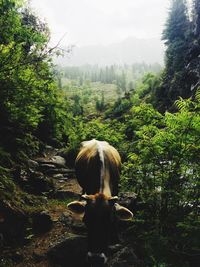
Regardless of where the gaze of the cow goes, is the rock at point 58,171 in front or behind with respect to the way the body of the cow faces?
behind

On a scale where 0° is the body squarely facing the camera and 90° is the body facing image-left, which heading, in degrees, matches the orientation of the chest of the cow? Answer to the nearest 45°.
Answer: approximately 0°

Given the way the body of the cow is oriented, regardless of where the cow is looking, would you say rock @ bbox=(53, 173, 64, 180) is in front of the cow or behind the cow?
behind

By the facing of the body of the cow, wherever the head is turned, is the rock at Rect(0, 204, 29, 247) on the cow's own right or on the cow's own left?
on the cow's own right

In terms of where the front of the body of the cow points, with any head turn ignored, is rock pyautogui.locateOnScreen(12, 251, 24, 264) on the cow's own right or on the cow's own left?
on the cow's own right

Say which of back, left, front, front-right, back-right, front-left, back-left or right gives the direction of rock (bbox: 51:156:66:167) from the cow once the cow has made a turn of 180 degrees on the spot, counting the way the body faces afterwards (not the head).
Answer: front
